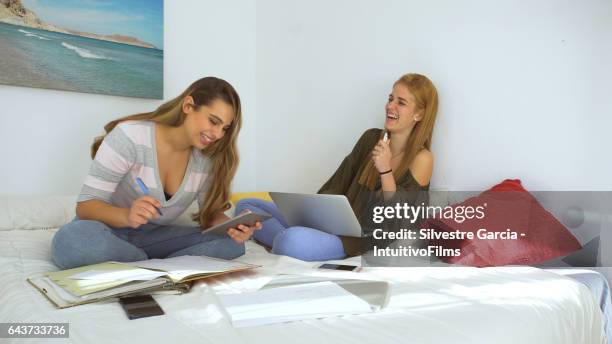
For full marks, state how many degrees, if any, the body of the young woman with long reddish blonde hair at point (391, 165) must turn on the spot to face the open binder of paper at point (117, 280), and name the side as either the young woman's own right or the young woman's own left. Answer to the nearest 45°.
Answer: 0° — they already face it

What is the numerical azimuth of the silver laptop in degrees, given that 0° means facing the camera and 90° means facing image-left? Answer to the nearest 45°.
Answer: approximately 225°

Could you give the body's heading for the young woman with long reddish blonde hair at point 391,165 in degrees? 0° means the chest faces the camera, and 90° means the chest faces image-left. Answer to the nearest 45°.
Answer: approximately 45°

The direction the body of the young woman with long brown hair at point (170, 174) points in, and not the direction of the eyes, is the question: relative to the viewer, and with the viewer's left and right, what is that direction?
facing the viewer and to the right of the viewer

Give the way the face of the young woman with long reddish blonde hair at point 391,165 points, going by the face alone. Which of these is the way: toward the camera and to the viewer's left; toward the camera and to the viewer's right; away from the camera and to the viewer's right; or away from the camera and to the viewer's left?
toward the camera and to the viewer's left

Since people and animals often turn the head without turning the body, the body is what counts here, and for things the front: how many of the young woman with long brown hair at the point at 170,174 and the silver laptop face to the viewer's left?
0

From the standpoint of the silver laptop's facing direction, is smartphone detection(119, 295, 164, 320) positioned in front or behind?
behind

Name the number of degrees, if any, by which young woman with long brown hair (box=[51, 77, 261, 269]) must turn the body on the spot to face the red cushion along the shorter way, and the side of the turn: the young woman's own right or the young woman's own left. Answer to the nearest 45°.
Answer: approximately 45° to the young woman's own left

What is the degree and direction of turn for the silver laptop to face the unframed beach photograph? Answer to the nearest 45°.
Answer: approximately 90° to its left

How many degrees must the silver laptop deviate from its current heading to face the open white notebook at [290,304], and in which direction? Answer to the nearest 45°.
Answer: approximately 135° to its right

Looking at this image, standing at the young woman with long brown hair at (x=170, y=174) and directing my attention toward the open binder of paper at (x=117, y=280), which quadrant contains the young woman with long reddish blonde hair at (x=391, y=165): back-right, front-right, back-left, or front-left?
back-left
